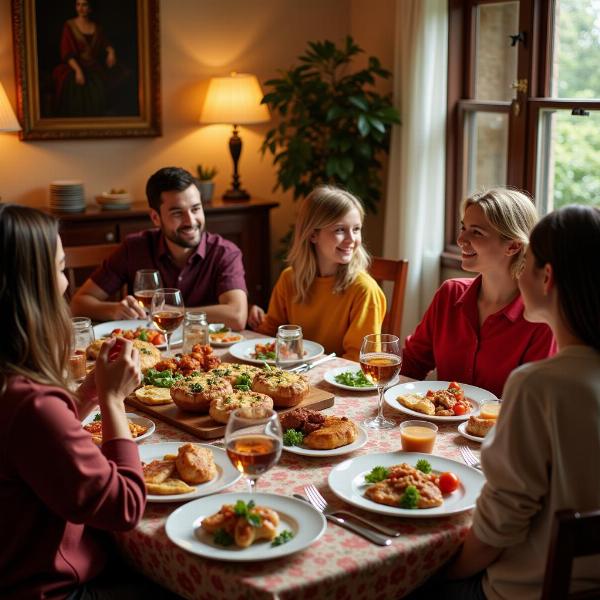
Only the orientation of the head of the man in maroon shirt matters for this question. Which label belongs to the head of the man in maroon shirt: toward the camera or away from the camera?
toward the camera

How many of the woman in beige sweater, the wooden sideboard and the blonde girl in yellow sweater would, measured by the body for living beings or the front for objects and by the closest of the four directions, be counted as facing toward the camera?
2

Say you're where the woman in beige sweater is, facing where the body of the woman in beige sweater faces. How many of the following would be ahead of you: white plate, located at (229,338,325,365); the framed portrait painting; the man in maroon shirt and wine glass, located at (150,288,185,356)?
4

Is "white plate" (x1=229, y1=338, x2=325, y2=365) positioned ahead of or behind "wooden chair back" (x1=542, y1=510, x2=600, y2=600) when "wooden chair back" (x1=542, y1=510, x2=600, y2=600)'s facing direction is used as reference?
ahead

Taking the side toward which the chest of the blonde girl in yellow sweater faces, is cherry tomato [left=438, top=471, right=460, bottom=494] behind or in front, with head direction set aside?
in front

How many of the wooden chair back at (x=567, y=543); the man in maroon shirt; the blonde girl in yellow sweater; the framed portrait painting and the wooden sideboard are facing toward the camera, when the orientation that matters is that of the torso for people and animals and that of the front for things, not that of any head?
4

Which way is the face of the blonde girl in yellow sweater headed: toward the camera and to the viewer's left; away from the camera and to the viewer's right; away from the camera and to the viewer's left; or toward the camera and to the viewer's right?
toward the camera and to the viewer's right

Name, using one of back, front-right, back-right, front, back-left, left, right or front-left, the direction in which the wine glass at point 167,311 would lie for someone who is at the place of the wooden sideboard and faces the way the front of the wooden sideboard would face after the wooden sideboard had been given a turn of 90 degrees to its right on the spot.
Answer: left

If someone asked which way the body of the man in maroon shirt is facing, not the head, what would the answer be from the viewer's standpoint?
toward the camera

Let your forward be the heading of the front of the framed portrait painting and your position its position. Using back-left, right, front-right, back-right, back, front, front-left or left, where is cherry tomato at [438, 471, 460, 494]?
front

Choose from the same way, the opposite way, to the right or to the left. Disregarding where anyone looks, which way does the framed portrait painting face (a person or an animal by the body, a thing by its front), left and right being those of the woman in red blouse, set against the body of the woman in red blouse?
to the left

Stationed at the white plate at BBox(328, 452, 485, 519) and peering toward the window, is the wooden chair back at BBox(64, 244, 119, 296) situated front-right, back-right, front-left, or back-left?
front-left

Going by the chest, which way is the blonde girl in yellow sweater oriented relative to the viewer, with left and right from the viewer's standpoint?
facing the viewer

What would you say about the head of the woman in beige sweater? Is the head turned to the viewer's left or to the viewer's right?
to the viewer's left

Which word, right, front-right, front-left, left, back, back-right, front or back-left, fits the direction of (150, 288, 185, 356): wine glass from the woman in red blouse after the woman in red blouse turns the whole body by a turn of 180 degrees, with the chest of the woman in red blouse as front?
back-left

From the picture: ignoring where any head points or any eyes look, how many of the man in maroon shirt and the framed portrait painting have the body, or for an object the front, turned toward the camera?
2

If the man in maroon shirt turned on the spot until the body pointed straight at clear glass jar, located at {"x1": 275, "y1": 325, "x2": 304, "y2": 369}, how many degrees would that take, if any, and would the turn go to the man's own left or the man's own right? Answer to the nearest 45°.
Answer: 0° — they already face it

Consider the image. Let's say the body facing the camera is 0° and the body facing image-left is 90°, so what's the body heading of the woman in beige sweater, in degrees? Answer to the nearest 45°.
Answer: approximately 135°

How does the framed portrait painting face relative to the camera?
toward the camera

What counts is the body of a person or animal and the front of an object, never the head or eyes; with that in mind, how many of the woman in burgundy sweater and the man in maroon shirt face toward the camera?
1
